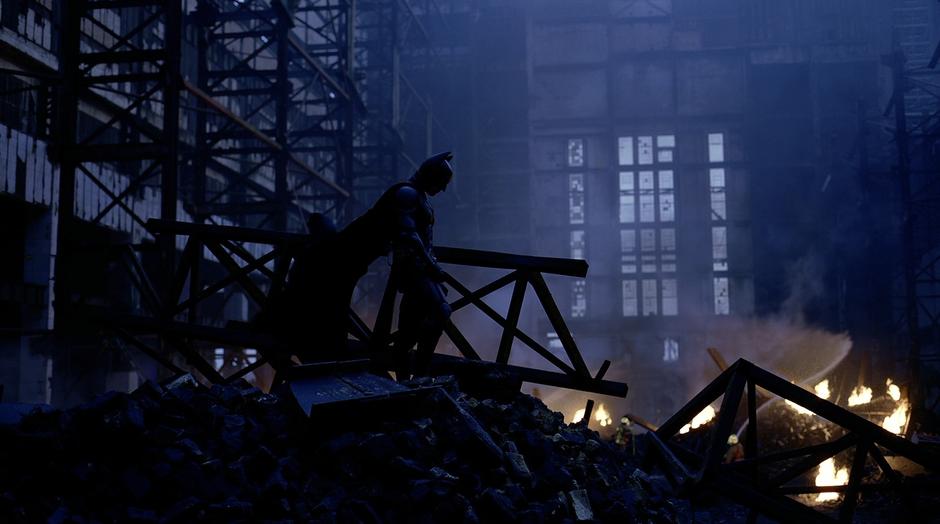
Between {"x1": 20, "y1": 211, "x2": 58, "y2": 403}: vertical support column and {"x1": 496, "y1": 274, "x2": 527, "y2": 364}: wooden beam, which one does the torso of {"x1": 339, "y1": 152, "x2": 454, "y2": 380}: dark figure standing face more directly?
the wooden beam

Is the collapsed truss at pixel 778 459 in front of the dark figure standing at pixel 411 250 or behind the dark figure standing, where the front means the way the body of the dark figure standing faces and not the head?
in front

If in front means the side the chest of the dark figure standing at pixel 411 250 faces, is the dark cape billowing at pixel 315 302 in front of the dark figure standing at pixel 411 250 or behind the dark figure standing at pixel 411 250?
behind

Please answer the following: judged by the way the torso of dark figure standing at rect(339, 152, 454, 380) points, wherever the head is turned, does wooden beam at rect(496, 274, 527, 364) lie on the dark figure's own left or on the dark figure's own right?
on the dark figure's own left

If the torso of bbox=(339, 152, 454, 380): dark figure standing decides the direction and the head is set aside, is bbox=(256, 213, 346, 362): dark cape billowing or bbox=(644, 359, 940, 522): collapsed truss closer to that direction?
the collapsed truss

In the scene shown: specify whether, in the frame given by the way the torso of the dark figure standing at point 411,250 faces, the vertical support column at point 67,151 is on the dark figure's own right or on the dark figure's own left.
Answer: on the dark figure's own left

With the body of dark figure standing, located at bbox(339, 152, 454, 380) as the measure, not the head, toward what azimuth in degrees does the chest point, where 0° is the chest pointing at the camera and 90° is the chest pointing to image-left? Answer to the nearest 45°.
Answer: approximately 270°

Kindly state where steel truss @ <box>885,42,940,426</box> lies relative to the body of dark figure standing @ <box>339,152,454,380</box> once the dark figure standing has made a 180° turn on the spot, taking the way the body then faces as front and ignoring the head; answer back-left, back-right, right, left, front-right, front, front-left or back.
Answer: back-right

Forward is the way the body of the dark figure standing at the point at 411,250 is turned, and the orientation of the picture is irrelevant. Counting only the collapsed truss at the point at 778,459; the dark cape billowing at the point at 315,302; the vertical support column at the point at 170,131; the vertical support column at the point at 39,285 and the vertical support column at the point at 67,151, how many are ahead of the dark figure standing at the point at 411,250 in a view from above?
1

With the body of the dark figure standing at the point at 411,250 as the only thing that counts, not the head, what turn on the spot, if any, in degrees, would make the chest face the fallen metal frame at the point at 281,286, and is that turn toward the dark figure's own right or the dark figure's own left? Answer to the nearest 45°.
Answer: approximately 135° to the dark figure's own left

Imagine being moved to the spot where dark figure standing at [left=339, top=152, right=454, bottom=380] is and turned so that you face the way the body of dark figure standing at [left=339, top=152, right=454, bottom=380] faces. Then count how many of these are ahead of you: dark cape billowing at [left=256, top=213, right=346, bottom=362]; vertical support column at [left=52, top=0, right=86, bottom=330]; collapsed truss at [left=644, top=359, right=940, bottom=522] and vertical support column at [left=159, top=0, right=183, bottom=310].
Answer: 1

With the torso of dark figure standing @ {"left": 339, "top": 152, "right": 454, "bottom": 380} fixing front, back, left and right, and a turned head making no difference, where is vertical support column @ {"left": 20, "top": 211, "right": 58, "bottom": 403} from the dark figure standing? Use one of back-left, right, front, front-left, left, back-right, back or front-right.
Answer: back-left

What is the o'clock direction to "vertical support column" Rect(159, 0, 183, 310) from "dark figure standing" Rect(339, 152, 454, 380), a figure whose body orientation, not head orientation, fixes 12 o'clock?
The vertical support column is roughly at 8 o'clock from the dark figure standing.

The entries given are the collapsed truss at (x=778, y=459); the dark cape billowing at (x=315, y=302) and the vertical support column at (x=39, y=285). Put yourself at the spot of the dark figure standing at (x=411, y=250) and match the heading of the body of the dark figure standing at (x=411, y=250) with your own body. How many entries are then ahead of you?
1

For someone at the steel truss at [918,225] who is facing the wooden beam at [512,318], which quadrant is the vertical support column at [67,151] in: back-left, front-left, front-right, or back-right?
front-right

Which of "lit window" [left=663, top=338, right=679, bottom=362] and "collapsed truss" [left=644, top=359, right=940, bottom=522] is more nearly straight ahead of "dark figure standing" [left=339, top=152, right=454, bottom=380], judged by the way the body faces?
the collapsed truss
